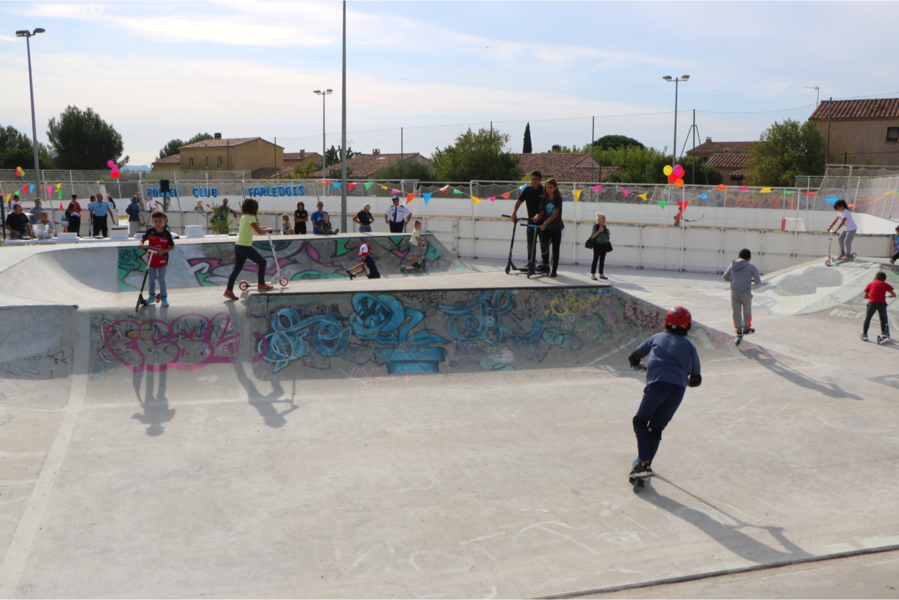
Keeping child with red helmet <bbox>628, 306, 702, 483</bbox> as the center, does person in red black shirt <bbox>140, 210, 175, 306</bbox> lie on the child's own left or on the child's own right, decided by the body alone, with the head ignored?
on the child's own left

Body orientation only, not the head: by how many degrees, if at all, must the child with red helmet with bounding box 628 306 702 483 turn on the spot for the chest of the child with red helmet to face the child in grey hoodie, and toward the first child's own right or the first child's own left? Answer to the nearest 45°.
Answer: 0° — they already face them

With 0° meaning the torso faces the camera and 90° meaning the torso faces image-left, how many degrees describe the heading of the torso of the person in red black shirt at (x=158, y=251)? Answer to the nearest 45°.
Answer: approximately 0°

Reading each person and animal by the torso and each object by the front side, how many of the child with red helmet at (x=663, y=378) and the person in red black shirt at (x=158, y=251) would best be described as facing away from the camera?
1

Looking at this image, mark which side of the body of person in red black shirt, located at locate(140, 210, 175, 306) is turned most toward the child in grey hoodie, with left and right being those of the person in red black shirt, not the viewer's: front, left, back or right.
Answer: left

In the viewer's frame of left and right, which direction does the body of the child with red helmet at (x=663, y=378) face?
facing away from the viewer

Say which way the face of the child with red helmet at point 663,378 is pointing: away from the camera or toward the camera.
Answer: away from the camera

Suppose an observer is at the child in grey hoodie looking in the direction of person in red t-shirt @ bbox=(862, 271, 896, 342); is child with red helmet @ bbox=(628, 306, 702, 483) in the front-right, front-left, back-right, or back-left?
back-right
